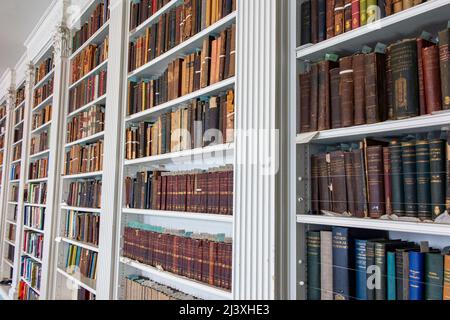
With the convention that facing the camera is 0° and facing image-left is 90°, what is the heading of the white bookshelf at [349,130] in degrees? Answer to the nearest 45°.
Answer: approximately 45°
